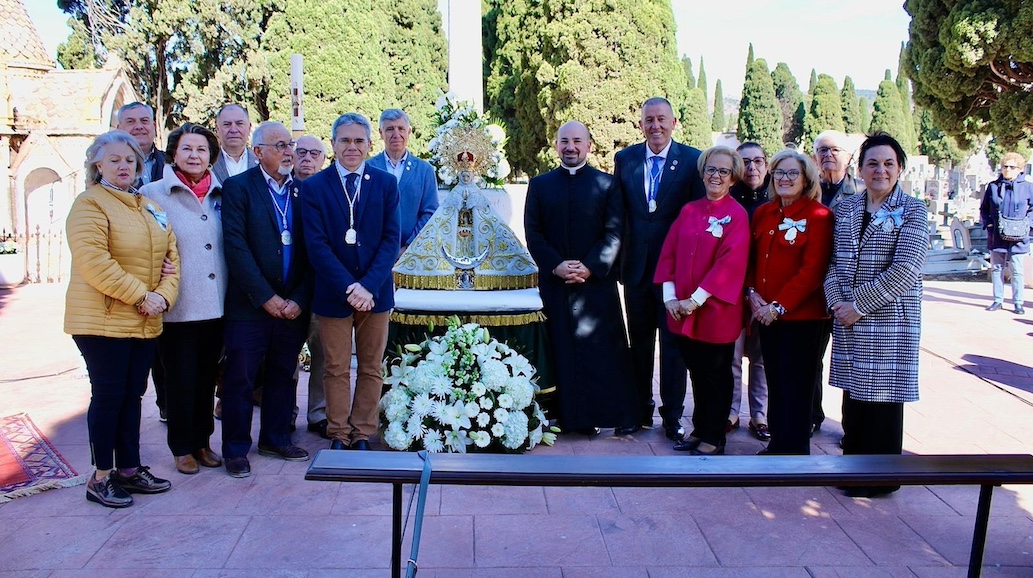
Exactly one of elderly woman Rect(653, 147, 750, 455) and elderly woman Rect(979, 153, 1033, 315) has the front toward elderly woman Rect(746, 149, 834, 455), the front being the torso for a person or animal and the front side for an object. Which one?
elderly woman Rect(979, 153, 1033, 315)

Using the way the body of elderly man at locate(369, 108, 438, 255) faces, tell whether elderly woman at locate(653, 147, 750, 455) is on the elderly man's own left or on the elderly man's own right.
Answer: on the elderly man's own left

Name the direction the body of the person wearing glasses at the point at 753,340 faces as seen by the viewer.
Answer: toward the camera

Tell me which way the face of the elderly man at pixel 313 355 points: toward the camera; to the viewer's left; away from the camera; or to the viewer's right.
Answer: toward the camera

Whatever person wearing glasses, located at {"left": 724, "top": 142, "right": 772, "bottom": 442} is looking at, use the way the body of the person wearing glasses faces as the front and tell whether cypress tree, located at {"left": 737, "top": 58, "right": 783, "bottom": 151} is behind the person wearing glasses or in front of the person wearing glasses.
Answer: behind

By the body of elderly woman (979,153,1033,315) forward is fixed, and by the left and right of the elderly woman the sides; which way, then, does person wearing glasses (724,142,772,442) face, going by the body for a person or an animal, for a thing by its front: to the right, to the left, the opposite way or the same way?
the same way

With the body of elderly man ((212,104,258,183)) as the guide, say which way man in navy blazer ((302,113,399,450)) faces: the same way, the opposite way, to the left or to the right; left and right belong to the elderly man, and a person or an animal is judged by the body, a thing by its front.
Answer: the same way

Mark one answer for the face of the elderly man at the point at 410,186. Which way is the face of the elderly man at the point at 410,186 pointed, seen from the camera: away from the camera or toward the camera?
toward the camera

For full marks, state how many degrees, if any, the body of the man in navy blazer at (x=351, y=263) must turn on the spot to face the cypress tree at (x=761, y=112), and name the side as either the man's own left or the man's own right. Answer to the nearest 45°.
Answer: approximately 135° to the man's own left

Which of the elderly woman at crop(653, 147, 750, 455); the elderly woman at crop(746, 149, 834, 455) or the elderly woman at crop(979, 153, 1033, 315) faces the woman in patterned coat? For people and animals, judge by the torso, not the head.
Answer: the elderly woman at crop(979, 153, 1033, 315)

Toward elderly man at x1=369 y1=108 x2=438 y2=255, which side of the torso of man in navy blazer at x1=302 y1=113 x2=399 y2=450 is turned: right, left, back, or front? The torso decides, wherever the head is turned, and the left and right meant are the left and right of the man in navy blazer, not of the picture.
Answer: back

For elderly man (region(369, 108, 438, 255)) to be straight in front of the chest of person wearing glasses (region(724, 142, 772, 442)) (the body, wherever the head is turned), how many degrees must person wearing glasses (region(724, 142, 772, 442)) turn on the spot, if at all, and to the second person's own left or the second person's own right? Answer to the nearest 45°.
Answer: approximately 90° to the second person's own right

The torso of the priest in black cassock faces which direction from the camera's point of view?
toward the camera

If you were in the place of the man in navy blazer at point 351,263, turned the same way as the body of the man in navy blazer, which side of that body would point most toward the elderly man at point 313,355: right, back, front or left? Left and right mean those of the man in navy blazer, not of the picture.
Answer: back

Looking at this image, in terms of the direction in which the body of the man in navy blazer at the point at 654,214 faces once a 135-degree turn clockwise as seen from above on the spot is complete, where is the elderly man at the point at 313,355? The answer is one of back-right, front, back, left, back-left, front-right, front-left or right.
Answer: front-left

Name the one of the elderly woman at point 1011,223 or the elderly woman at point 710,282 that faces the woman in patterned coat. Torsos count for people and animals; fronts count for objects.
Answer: the elderly woman at point 1011,223
